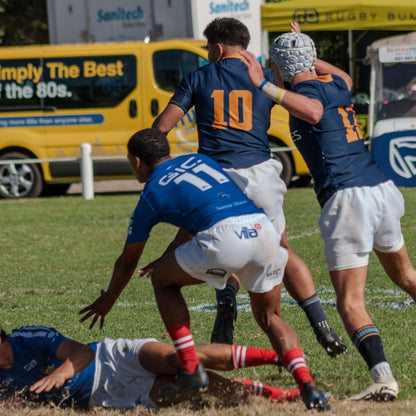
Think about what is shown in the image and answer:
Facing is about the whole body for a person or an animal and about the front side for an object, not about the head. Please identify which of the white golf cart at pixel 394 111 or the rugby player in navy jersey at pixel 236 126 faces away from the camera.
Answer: the rugby player in navy jersey

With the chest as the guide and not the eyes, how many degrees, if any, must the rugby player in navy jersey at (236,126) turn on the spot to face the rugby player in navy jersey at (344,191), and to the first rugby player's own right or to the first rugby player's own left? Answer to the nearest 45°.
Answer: approximately 135° to the first rugby player's own right

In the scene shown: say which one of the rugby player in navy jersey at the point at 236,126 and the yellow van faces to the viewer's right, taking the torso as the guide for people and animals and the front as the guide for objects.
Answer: the yellow van

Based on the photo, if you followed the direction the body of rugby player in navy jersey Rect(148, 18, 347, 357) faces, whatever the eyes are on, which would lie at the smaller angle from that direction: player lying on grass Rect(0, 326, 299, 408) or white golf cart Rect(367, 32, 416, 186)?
the white golf cart

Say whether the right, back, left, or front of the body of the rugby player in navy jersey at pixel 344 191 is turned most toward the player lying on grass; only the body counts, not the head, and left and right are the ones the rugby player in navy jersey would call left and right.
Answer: left

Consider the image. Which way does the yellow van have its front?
to the viewer's right

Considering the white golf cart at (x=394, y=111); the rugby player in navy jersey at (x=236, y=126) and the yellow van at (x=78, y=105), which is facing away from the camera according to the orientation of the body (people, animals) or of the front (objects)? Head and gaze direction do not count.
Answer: the rugby player in navy jersey

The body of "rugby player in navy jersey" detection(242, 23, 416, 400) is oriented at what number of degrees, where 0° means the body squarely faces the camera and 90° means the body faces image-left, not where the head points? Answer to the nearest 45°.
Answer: approximately 135°

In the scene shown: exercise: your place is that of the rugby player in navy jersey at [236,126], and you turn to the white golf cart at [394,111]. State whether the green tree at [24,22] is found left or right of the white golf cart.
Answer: left

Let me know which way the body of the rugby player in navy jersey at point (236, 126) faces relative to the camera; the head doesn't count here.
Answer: away from the camera
